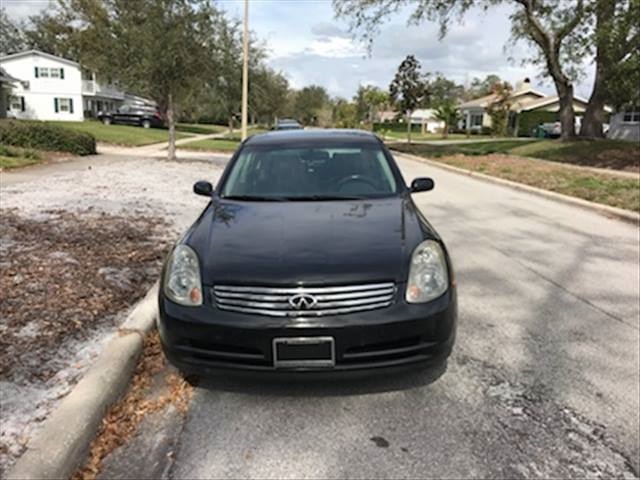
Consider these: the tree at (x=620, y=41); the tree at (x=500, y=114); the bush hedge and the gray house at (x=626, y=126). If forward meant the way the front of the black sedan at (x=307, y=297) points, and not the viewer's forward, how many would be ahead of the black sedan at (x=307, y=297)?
0

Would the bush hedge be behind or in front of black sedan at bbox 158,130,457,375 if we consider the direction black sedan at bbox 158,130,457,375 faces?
behind

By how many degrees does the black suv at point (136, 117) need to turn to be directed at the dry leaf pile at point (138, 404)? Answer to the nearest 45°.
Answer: approximately 90° to its left

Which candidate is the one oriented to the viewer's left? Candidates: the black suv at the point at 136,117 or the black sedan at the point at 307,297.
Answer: the black suv at the point at 136,117

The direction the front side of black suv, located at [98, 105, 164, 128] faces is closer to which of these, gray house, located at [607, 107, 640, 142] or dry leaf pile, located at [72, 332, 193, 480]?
the dry leaf pile

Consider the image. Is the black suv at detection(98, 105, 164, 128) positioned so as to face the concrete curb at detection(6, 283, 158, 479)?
no

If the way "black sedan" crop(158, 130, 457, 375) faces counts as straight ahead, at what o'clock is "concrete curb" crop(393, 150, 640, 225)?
The concrete curb is roughly at 7 o'clock from the black sedan.

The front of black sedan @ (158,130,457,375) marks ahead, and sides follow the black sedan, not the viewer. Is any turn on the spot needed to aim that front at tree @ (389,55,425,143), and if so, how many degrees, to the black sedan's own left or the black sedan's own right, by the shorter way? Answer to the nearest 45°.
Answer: approximately 180°

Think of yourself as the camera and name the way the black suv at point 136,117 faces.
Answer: facing to the left of the viewer

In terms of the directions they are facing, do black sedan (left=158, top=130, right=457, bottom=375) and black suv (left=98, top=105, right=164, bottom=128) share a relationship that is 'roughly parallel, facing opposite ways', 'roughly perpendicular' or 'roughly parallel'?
roughly perpendicular

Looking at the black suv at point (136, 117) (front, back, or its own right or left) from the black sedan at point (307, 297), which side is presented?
left

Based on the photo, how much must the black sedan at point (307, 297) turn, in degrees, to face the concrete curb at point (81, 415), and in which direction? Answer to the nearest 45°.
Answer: approximately 90° to its right

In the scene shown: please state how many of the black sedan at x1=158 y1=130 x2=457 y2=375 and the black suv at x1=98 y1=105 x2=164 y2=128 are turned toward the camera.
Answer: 1

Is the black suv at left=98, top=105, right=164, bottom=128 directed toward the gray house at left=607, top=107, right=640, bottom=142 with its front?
no

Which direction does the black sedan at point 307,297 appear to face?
toward the camera
